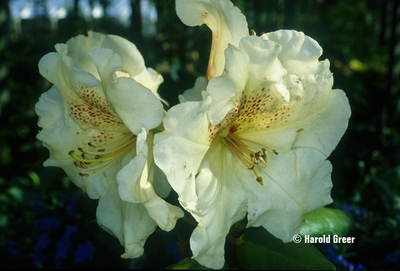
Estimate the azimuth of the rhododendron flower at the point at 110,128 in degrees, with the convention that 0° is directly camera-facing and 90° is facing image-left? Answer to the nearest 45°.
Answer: approximately 45°

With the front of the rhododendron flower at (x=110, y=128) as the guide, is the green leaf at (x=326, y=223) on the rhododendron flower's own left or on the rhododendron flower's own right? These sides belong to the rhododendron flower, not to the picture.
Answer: on the rhododendron flower's own left

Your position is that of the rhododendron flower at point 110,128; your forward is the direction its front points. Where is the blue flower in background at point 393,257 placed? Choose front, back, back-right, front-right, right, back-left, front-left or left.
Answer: back-left
